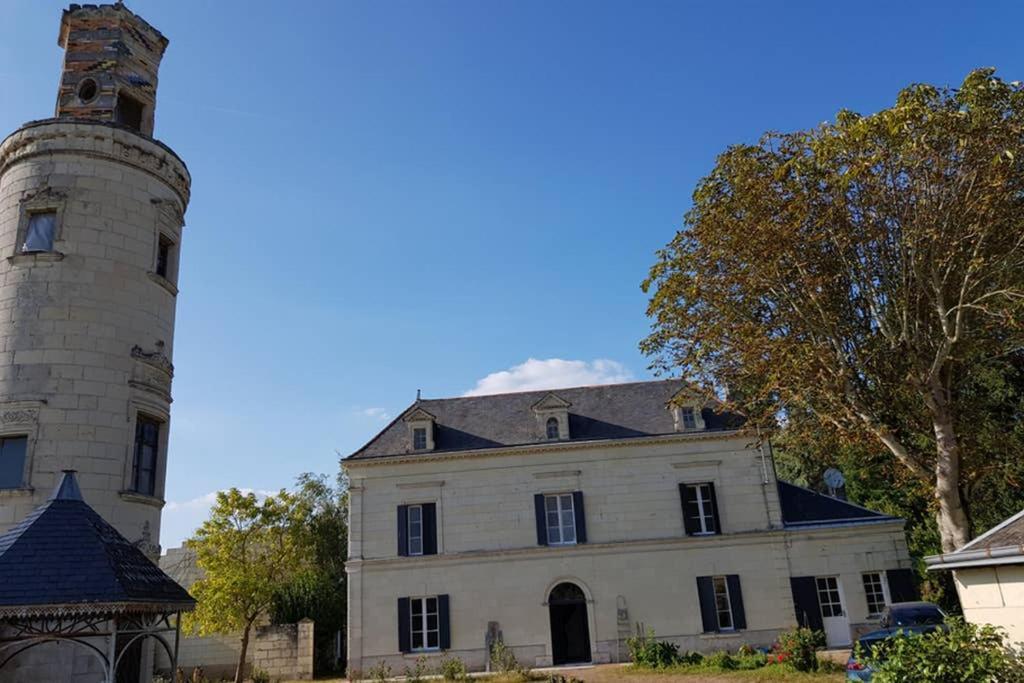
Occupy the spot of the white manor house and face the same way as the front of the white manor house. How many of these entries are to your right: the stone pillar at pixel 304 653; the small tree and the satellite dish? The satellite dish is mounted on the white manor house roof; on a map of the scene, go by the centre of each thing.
2

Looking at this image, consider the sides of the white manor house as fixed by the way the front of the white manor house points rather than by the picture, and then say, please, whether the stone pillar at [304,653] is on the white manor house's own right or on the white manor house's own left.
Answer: on the white manor house's own right

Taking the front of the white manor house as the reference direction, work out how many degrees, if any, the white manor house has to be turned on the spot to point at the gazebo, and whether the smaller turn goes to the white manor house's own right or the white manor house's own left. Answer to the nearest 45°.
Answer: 0° — it already faces it

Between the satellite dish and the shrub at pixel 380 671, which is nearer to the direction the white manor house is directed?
the shrub

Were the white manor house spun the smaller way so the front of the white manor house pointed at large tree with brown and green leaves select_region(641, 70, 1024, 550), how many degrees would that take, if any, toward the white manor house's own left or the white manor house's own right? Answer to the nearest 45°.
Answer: approximately 45° to the white manor house's own left

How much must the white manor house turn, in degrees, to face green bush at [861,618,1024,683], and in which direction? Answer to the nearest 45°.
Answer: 0° — it already faces it

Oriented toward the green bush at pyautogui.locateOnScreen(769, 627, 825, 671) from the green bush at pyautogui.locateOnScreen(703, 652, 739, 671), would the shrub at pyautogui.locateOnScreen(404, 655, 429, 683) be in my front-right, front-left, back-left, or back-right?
back-right

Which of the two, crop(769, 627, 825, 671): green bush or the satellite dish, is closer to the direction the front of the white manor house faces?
the green bush

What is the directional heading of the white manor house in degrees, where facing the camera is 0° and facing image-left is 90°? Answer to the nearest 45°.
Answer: approximately 0°

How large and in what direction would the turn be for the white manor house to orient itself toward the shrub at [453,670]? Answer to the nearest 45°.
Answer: approximately 45° to its right
